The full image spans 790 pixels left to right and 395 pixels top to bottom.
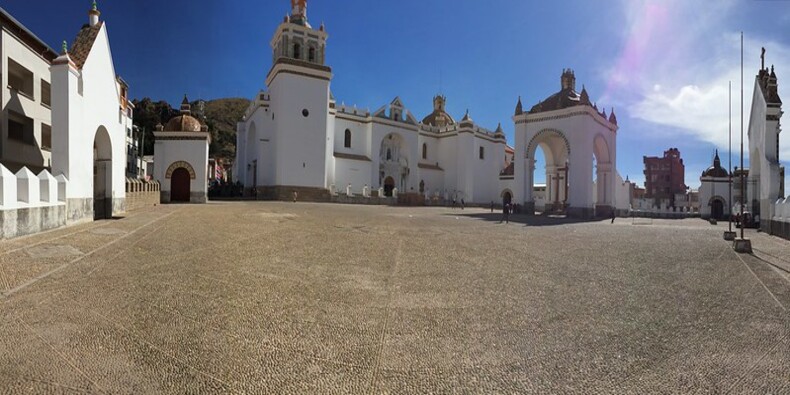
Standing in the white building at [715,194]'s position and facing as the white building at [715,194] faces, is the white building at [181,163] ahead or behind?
ahead

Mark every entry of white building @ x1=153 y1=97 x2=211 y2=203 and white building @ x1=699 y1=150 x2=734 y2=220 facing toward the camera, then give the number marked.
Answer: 2

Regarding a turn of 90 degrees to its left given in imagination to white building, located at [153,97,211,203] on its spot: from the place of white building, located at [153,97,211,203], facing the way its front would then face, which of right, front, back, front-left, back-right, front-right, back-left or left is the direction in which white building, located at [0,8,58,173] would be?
back-right

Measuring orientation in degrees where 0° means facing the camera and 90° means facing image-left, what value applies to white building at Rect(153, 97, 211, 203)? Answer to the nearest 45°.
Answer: approximately 0°

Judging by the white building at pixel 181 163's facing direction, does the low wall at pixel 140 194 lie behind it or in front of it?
in front
